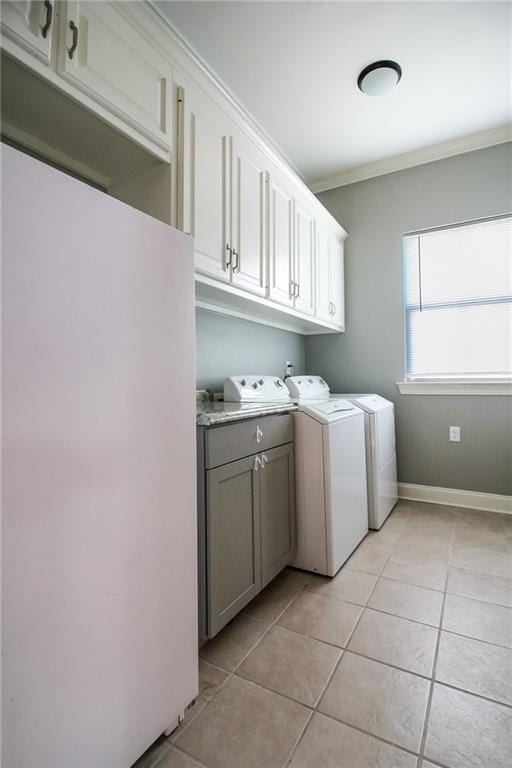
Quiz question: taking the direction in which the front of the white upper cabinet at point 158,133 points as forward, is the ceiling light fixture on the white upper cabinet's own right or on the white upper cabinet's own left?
on the white upper cabinet's own left

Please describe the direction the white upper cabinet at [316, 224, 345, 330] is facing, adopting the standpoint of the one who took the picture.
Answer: facing to the right of the viewer

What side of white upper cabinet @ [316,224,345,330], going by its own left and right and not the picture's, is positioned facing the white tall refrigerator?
right

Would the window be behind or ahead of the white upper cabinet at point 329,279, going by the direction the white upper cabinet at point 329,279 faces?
ahead

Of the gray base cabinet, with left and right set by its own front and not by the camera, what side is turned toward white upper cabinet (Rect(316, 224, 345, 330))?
left
